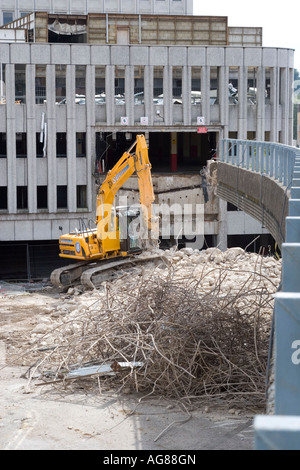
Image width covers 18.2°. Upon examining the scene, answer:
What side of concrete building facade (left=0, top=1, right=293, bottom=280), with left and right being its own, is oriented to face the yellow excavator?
front

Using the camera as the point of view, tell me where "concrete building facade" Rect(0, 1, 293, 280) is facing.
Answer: facing the viewer

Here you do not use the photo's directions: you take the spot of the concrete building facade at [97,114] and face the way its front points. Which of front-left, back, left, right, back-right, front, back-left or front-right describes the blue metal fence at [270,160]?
front

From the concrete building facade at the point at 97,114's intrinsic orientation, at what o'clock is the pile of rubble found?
The pile of rubble is roughly at 12 o'clock from the concrete building facade.

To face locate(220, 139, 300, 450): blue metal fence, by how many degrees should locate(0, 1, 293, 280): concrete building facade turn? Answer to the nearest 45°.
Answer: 0° — it already faces it
